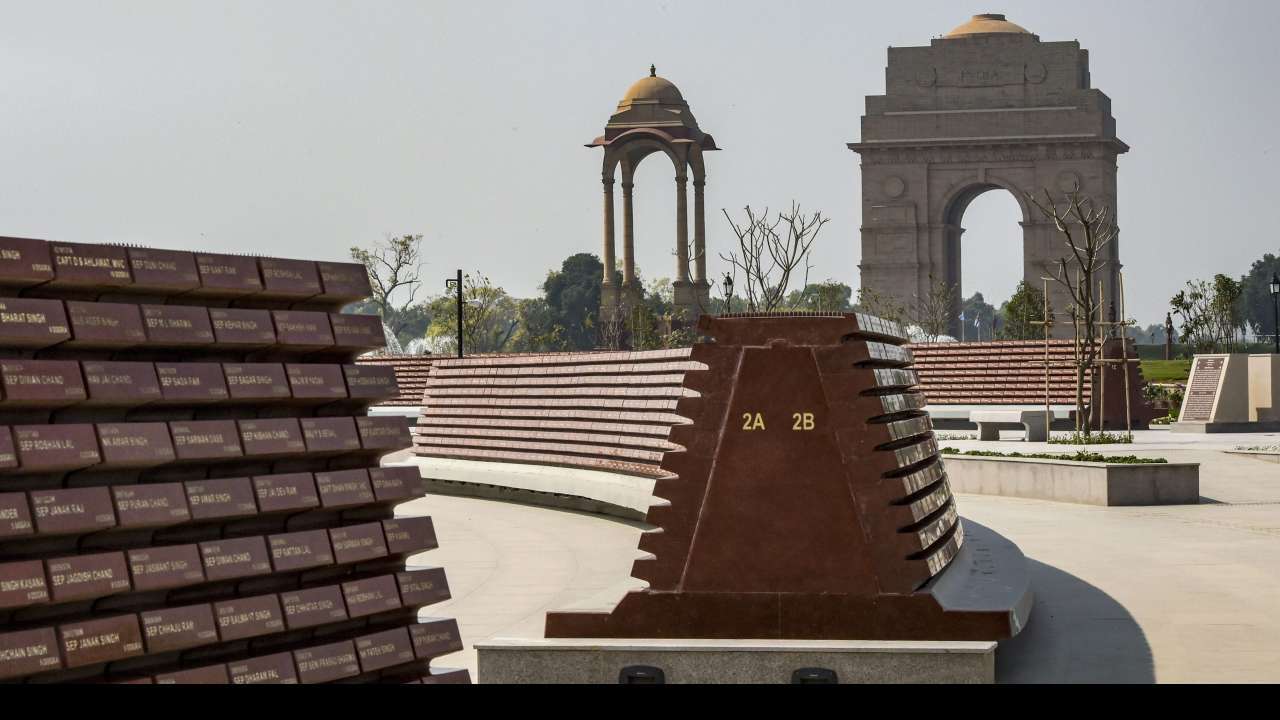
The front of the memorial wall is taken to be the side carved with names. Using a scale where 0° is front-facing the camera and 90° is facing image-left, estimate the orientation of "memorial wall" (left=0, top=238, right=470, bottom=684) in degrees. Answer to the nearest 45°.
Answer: approximately 315°

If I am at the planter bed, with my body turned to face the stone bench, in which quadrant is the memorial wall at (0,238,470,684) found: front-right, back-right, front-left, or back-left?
back-left

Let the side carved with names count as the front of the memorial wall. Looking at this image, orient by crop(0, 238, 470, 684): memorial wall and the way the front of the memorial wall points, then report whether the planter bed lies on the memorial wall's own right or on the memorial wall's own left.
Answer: on the memorial wall's own left

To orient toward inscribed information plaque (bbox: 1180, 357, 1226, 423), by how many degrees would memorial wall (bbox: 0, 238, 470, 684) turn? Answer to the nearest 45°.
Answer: approximately 90° to its left

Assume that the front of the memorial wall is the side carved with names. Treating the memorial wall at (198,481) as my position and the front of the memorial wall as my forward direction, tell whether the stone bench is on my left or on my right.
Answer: on my left
